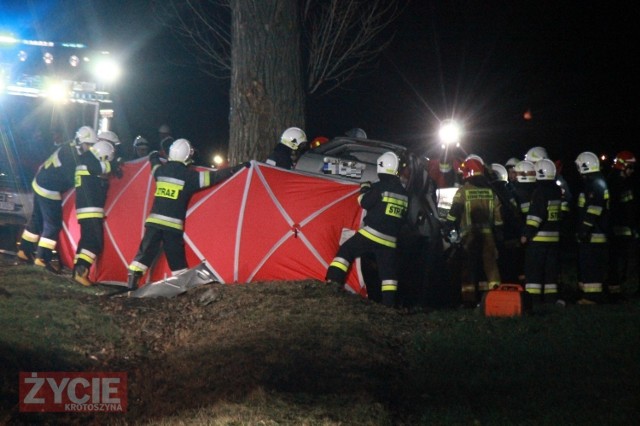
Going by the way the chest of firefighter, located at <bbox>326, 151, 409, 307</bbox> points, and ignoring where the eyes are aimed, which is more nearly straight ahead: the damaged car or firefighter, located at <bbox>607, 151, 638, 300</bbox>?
the damaged car
